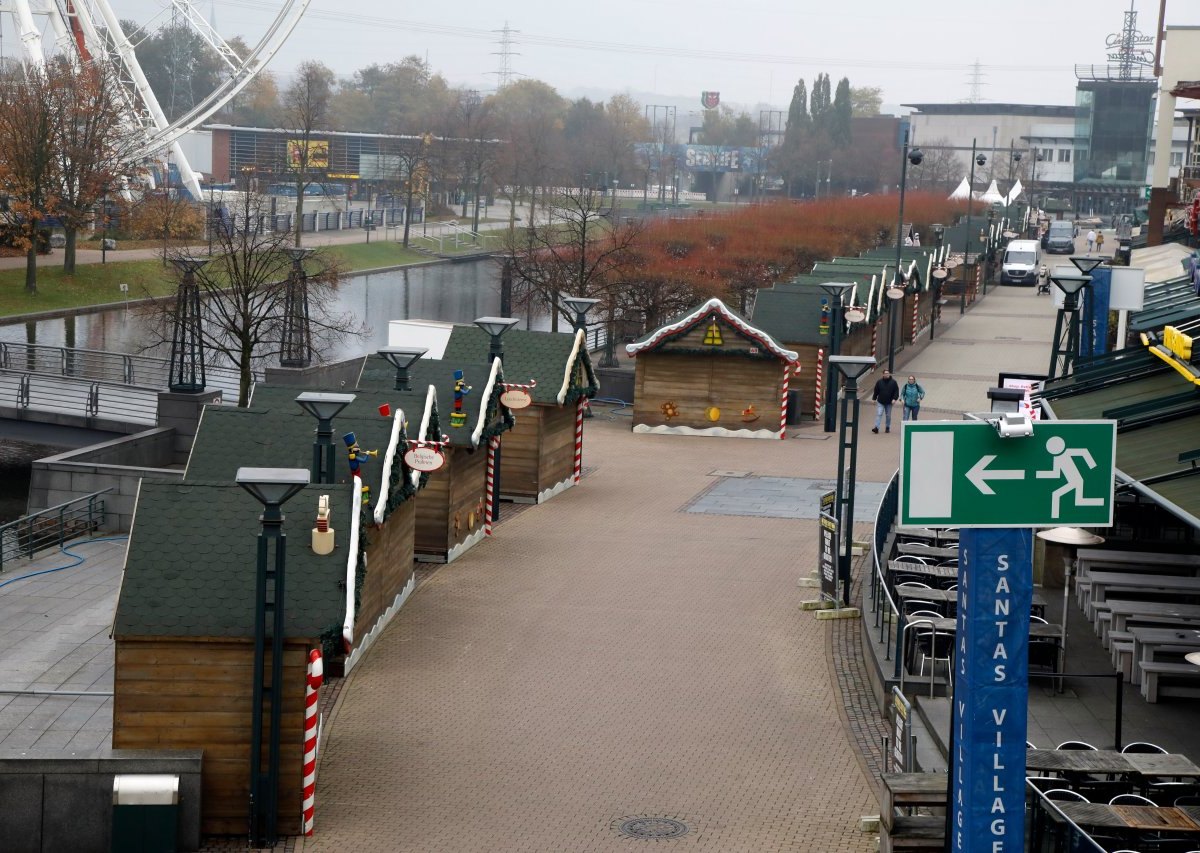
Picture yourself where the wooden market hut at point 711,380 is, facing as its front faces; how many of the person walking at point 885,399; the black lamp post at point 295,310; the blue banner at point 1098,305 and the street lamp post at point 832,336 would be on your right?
1

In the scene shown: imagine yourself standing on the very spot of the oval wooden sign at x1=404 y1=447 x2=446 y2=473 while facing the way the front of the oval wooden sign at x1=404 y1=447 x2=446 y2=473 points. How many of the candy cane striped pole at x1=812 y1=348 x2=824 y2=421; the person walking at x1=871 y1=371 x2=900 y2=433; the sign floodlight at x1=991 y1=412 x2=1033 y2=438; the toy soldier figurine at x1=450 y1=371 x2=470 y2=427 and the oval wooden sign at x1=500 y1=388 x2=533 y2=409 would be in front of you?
1

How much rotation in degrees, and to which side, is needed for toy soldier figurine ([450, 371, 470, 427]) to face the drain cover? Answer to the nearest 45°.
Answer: approximately 45° to its right

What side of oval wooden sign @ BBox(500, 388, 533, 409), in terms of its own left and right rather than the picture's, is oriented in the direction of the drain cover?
front

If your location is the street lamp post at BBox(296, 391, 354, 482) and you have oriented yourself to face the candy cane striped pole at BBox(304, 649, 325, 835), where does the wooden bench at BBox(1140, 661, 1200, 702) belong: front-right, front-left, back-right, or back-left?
front-left

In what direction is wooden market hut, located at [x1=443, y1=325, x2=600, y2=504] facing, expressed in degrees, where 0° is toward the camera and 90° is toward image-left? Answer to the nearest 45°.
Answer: approximately 315°

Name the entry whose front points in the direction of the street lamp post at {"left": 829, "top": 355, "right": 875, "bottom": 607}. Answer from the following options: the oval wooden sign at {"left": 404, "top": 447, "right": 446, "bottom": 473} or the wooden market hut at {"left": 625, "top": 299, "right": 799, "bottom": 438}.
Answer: the wooden market hut

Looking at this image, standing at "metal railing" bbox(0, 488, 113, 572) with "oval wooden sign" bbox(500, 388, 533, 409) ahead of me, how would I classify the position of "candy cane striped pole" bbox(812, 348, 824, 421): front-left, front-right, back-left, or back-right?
front-left

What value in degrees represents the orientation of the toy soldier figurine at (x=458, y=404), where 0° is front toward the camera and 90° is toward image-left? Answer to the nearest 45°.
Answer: approximately 315°

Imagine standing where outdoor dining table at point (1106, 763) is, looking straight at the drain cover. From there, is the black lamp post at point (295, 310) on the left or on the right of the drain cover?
right

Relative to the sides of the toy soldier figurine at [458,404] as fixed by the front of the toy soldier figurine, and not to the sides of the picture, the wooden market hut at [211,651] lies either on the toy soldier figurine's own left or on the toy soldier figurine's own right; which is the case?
on the toy soldier figurine's own right

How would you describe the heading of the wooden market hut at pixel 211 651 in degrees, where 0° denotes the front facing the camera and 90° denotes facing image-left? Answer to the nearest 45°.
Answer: approximately 270°

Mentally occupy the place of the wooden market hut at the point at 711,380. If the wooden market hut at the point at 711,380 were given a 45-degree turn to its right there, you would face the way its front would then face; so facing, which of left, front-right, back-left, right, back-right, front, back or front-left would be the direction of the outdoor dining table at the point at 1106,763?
front-left

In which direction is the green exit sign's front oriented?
toward the camera
